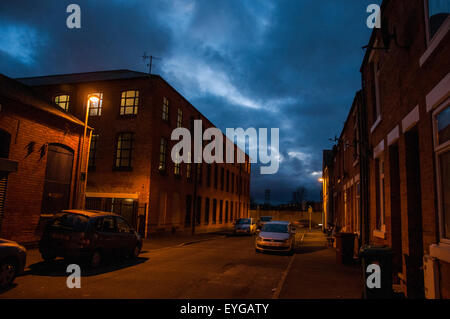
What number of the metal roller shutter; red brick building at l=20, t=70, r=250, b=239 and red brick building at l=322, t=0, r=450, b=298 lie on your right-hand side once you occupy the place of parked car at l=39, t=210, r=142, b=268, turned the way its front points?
1

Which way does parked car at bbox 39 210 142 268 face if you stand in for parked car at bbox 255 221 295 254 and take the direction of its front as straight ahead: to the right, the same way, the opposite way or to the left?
the opposite way

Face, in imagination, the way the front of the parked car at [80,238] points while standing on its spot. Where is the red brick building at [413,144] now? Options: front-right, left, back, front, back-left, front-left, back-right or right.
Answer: right

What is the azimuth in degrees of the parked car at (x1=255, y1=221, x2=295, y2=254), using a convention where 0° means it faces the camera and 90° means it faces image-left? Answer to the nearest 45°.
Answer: approximately 0°

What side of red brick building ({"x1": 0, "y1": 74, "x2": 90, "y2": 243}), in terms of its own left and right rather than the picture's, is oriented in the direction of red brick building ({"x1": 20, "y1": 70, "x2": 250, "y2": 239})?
left

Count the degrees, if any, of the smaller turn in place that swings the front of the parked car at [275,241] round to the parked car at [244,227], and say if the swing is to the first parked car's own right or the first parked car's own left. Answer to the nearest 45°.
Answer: approximately 180°

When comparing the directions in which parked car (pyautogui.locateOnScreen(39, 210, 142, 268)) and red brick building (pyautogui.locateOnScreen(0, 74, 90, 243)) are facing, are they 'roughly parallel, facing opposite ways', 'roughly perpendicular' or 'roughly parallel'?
roughly perpendicular

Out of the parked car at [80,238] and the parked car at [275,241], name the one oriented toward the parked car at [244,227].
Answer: the parked car at [80,238]

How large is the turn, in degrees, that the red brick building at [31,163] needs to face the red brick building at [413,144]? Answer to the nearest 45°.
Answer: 0° — it already faces it

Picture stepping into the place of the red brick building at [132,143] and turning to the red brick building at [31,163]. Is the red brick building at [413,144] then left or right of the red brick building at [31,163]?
left

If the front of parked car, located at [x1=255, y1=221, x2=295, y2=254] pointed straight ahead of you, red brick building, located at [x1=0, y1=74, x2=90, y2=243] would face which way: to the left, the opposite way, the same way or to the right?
to the left

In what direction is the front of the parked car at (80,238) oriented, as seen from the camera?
facing away from the viewer and to the right of the viewer

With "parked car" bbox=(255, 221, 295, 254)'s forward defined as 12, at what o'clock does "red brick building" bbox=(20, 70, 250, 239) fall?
The red brick building is roughly at 4 o'clock from the parked car.

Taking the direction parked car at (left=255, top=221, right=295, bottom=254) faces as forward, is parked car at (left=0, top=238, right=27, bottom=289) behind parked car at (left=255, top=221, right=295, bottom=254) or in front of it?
in front

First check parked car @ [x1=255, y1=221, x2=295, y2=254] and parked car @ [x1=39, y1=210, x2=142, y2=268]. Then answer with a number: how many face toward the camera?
1

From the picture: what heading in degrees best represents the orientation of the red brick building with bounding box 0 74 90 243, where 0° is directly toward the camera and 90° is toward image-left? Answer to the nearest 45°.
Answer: approximately 315°

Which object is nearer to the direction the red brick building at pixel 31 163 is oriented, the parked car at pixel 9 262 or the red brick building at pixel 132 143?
the parked car
